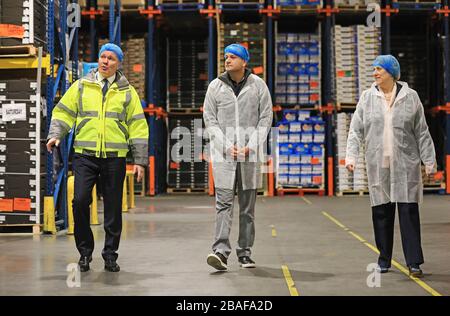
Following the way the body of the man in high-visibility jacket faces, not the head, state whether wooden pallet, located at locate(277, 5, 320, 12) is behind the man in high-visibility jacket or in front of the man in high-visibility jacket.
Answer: behind

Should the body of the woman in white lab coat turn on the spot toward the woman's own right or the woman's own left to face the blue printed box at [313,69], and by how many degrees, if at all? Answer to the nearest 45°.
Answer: approximately 180°

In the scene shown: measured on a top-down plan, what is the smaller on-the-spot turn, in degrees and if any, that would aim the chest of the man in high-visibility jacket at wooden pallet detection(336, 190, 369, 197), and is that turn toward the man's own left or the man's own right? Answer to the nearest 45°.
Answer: approximately 135° to the man's own left

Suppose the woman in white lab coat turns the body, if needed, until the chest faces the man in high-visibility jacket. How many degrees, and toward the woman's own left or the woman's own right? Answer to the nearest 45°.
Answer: approximately 90° to the woman's own right

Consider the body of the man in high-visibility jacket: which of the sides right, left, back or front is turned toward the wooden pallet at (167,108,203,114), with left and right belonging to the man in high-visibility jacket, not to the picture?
back

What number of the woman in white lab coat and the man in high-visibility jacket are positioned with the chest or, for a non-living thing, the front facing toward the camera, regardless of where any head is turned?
2

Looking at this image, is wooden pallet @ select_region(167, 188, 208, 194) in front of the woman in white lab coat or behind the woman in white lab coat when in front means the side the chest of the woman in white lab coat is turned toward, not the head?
behind

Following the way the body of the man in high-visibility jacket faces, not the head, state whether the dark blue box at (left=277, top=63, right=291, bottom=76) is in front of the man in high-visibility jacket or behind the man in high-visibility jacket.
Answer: behind

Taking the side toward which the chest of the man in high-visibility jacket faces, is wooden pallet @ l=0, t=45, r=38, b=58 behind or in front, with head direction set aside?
behind

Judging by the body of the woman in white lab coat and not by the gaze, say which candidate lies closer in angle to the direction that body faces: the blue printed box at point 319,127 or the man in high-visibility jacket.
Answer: the man in high-visibility jacket

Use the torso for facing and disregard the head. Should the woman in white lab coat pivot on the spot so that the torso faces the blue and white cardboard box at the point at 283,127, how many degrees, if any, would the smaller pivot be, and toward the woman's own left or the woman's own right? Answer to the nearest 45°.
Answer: approximately 180°

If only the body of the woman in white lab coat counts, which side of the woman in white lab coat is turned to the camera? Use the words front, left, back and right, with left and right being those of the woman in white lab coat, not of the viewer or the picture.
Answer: front

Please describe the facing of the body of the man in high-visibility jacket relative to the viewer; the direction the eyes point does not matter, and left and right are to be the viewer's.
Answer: facing the viewer
